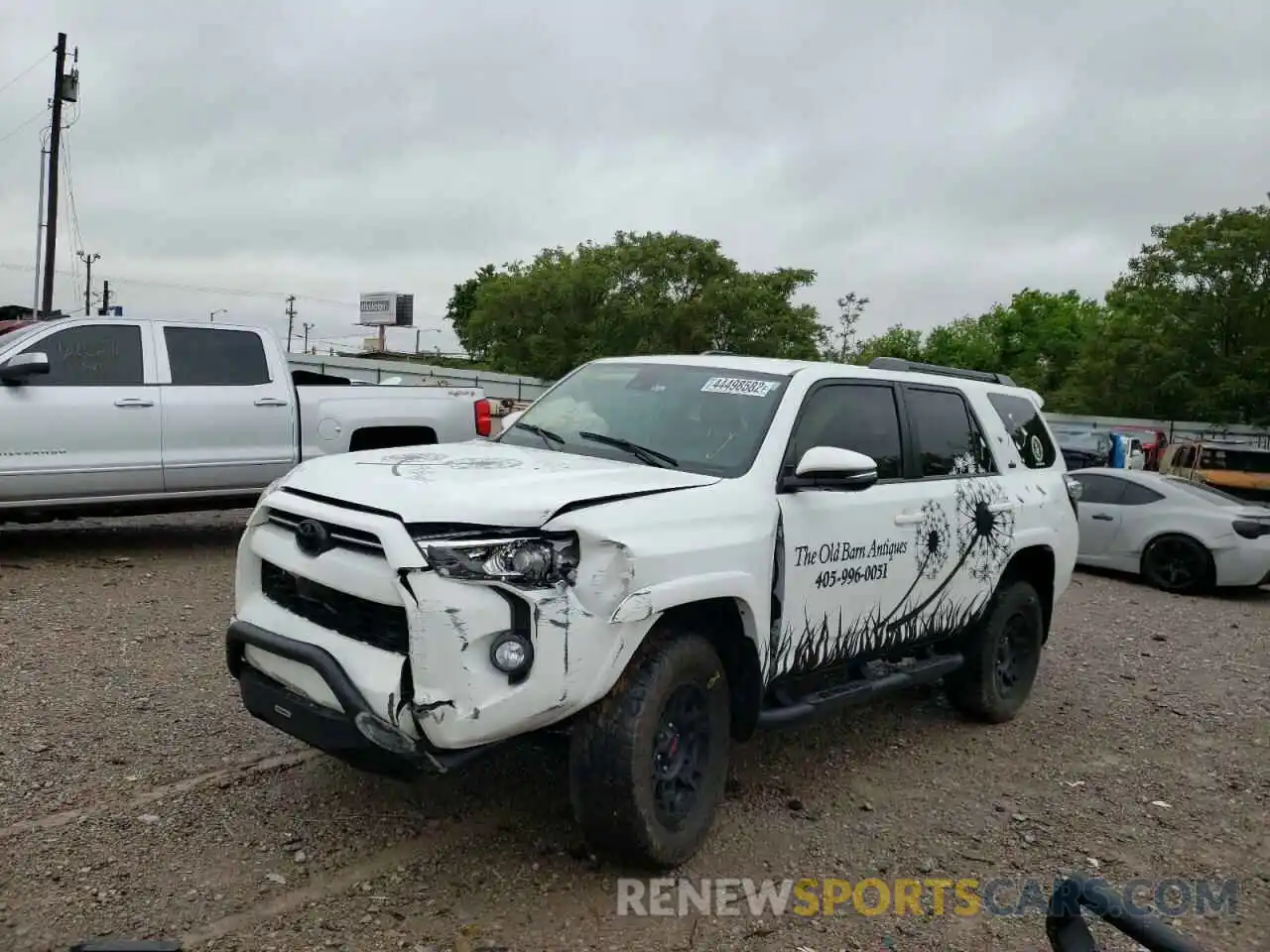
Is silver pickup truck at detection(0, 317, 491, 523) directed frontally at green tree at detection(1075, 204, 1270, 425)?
no

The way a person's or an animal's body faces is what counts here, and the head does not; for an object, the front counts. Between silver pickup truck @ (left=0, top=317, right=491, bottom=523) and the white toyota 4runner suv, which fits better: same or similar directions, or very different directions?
same or similar directions

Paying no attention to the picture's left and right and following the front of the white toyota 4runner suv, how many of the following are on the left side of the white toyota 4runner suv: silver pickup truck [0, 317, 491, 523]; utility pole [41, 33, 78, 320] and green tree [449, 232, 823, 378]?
0

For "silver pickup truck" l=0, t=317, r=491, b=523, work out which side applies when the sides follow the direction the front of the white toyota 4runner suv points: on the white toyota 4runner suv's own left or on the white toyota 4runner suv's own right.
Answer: on the white toyota 4runner suv's own right

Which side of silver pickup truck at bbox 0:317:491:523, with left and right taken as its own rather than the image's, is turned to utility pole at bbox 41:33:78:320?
right

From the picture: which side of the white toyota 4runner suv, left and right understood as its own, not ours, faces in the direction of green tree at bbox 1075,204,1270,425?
back

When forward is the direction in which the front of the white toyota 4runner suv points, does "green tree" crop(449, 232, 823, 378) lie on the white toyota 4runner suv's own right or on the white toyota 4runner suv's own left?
on the white toyota 4runner suv's own right

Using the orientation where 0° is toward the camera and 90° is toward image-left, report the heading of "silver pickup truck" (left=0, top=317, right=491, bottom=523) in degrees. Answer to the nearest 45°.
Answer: approximately 90°

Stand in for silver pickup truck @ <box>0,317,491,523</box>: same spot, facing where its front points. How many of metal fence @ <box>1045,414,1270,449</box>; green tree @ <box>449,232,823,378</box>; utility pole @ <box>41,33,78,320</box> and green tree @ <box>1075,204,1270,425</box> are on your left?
0

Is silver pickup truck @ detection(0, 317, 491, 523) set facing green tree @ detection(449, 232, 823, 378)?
no

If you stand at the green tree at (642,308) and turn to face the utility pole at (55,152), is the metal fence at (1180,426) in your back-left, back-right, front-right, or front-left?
back-left

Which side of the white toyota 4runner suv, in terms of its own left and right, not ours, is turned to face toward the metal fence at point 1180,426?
back

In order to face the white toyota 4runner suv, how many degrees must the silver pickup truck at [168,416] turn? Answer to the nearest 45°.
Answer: approximately 90° to its left

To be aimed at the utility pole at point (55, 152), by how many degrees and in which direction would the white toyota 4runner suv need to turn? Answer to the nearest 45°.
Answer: approximately 90° to its right

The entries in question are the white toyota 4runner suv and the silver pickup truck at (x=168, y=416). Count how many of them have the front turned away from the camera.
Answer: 0

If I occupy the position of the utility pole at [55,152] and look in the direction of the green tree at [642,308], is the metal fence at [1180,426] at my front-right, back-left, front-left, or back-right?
front-right

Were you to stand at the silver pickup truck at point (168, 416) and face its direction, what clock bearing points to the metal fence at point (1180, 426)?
The metal fence is roughly at 5 o'clock from the silver pickup truck.

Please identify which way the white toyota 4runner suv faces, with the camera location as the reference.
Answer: facing the viewer and to the left of the viewer
